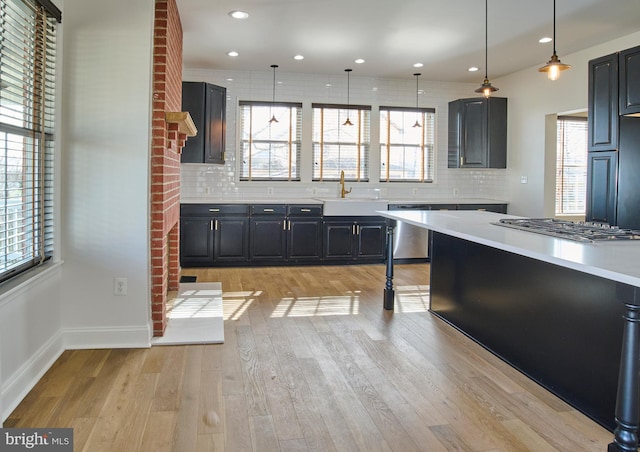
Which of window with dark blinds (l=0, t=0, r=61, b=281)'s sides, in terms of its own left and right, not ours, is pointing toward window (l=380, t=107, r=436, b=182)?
left

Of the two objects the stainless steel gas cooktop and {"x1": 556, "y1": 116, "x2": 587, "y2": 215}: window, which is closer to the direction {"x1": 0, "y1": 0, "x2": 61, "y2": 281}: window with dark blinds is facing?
the stainless steel gas cooktop

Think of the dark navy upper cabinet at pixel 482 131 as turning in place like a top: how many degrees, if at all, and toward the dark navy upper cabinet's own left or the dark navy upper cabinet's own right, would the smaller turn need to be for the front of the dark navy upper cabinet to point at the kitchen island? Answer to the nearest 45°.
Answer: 0° — it already faces it

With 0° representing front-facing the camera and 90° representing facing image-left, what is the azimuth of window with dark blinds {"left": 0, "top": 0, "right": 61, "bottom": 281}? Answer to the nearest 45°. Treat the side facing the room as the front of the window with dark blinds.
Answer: approximately 315°

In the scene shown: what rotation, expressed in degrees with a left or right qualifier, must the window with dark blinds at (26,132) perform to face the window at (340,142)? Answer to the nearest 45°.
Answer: approximately 90° to its left

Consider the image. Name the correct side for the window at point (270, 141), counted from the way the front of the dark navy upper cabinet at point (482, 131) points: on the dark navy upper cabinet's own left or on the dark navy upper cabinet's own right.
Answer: on the dark navy upper cabinet's own right

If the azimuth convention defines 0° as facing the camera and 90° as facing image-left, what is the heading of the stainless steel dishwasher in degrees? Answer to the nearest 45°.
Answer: approximately 0°

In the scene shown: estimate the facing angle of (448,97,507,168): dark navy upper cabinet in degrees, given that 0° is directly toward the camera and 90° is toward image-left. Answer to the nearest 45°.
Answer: approximately 0°

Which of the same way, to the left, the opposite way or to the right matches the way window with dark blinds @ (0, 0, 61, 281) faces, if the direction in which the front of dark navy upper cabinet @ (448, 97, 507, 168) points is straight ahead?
to the left

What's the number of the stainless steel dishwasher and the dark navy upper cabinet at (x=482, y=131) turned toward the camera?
2

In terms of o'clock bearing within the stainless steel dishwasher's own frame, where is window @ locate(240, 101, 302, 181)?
The window is roughly at 3 o'clock from the stainless steel dishwasher.

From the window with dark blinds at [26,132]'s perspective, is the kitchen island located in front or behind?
in front

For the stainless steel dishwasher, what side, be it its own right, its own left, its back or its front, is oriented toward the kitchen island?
front
